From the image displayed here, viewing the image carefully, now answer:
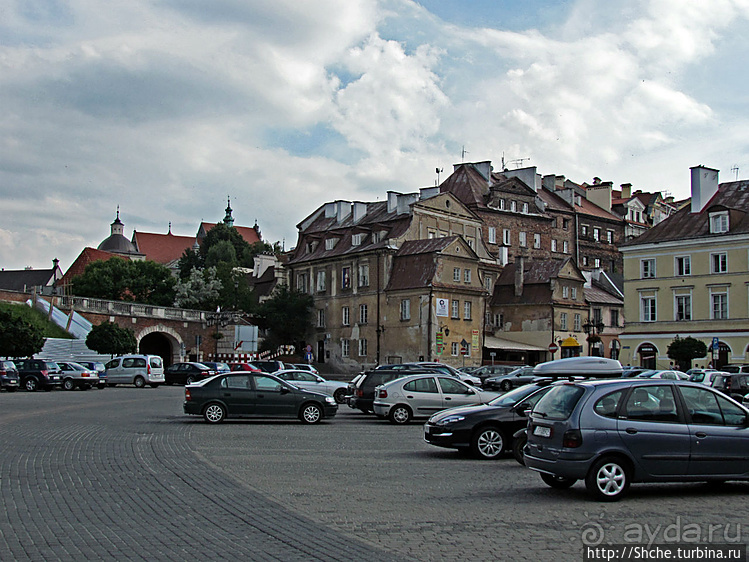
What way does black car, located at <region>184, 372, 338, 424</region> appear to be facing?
to the viewer's right

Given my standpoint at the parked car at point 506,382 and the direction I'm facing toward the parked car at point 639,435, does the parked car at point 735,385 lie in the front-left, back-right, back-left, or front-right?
front-left

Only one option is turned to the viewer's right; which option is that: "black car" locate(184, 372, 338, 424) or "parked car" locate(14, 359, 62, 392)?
the black car

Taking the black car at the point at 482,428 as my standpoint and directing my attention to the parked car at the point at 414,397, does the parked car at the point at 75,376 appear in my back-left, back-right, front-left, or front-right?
front-left

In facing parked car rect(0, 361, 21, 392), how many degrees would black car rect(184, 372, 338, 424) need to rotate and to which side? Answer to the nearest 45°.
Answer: approximately 135° to its left

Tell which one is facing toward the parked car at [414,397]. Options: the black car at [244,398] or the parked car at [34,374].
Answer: the black car
